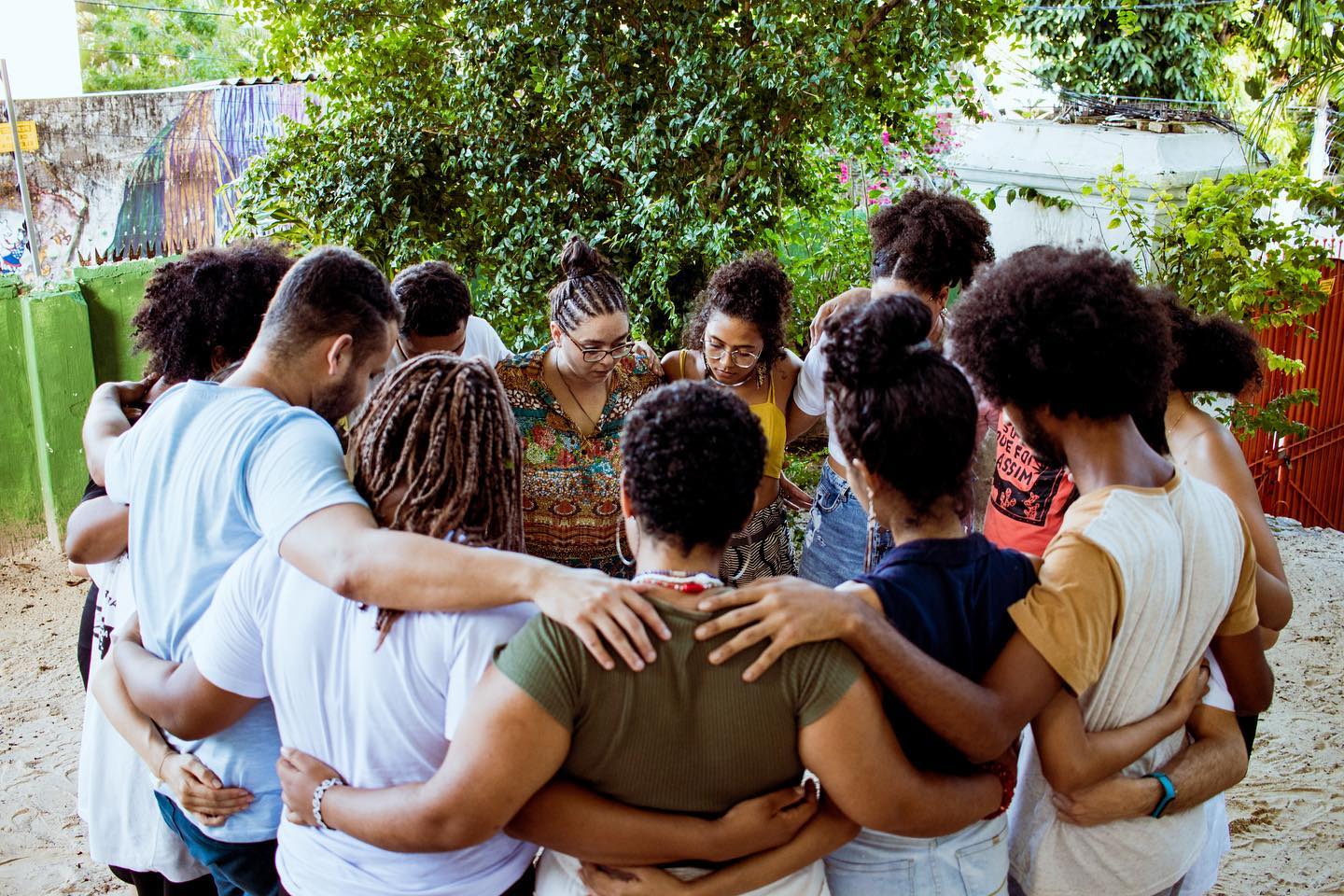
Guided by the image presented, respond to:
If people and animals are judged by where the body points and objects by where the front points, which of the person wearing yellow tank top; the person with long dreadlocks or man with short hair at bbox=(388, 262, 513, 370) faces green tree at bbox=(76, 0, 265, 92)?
the person with long dreadlocks

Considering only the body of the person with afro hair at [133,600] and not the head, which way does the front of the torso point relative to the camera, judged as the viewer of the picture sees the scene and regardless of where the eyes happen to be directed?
to the viewer's right

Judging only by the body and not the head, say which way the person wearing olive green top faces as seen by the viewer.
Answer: away from the camera

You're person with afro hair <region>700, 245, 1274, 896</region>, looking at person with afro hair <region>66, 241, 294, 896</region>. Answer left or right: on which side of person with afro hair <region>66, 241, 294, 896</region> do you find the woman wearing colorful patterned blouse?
right

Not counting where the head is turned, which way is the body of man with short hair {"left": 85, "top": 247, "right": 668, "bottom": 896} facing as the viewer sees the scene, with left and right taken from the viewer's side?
facing away from the viewer and to the right of the viewer

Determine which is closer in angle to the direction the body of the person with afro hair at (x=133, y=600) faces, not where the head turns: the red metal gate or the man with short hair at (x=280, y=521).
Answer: the red metal gate

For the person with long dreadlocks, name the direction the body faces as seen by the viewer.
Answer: away from the camera

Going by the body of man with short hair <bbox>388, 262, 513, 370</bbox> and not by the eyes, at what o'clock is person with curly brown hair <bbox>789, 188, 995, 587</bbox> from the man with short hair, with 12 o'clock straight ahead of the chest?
The person with curly brown hair is roughly at 9 o'clock from the man with short hair.

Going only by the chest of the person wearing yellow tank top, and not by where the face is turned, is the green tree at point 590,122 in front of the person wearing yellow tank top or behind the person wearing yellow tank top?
behind

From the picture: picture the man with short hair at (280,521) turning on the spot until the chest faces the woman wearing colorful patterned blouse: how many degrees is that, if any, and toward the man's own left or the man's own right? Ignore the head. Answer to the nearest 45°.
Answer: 0° — they already face them
